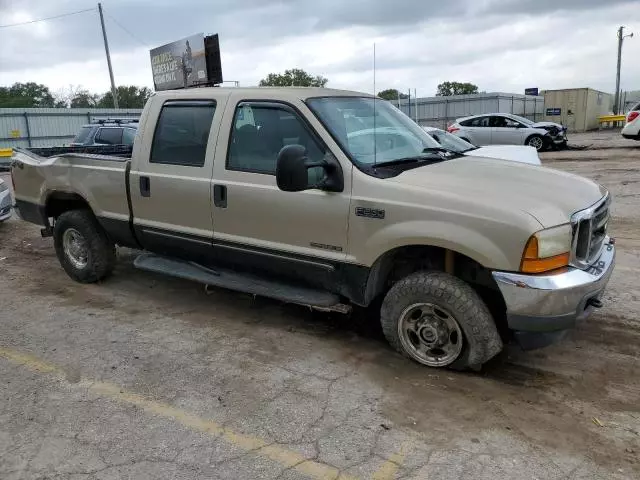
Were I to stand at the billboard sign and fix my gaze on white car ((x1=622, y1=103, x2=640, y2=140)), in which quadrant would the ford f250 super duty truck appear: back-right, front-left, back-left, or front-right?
front-right

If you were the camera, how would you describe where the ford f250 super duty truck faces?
facing the viewer and to the right of the viewer

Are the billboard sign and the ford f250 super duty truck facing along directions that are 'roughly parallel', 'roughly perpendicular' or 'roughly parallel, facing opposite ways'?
roughly perpendicular

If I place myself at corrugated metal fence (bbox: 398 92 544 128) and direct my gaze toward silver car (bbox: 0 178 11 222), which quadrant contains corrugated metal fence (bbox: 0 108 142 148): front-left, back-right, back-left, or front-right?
front-right

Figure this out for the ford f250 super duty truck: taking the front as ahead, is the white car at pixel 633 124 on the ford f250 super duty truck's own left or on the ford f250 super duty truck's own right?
on the ford f250 super duty truck's own left

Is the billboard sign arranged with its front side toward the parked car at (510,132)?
no

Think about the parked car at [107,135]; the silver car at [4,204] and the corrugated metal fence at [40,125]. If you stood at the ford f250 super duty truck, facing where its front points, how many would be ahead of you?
0

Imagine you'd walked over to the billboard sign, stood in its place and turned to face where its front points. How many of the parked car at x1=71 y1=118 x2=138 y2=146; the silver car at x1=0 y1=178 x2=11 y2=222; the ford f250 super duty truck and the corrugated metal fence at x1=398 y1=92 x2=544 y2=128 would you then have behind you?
1

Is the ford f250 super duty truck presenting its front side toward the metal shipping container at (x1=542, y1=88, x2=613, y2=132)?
no

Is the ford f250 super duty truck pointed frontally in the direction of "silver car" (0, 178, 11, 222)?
no

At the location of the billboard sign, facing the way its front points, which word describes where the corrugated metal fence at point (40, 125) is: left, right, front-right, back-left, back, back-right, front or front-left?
right

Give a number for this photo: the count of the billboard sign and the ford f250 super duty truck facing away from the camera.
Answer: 0

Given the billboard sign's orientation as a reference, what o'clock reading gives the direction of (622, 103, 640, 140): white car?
The white car is roughly at 8 o'clock from the billboard sign.

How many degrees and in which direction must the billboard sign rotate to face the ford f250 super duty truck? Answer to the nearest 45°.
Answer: approximately 45° to its left

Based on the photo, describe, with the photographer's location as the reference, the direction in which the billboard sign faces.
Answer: facing the viewer and to the left of the viewer

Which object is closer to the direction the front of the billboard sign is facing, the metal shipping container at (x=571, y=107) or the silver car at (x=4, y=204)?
the silver car

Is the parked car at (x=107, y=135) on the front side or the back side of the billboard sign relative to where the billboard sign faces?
on the front side

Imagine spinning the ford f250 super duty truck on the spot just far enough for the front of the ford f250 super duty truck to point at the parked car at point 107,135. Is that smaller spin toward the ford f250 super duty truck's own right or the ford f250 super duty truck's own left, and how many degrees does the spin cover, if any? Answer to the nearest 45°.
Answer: approximately 180°

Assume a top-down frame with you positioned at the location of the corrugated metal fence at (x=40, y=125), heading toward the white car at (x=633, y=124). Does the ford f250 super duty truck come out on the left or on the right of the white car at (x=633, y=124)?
right

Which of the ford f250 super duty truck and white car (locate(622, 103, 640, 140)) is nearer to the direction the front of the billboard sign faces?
the ford f250 super duty truck
